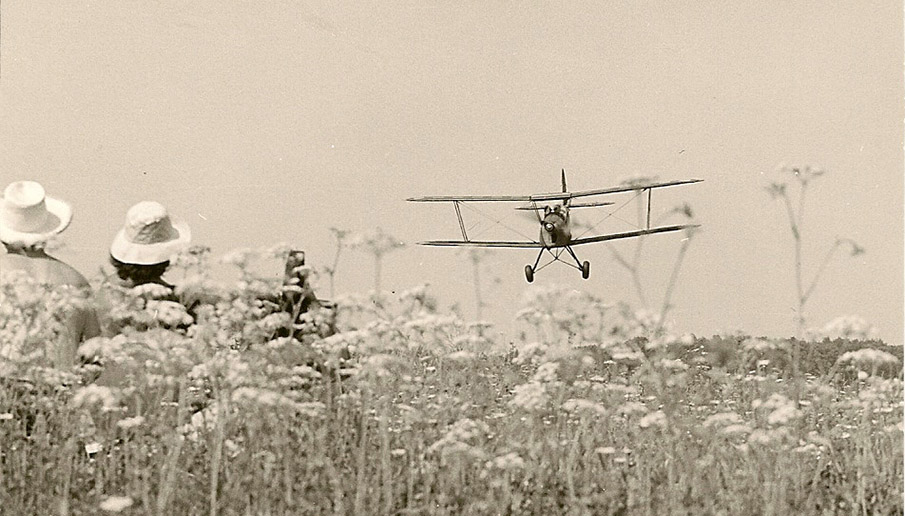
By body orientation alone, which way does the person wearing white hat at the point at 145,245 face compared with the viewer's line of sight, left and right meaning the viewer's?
facing away from the viewer and to the right of the viewer
